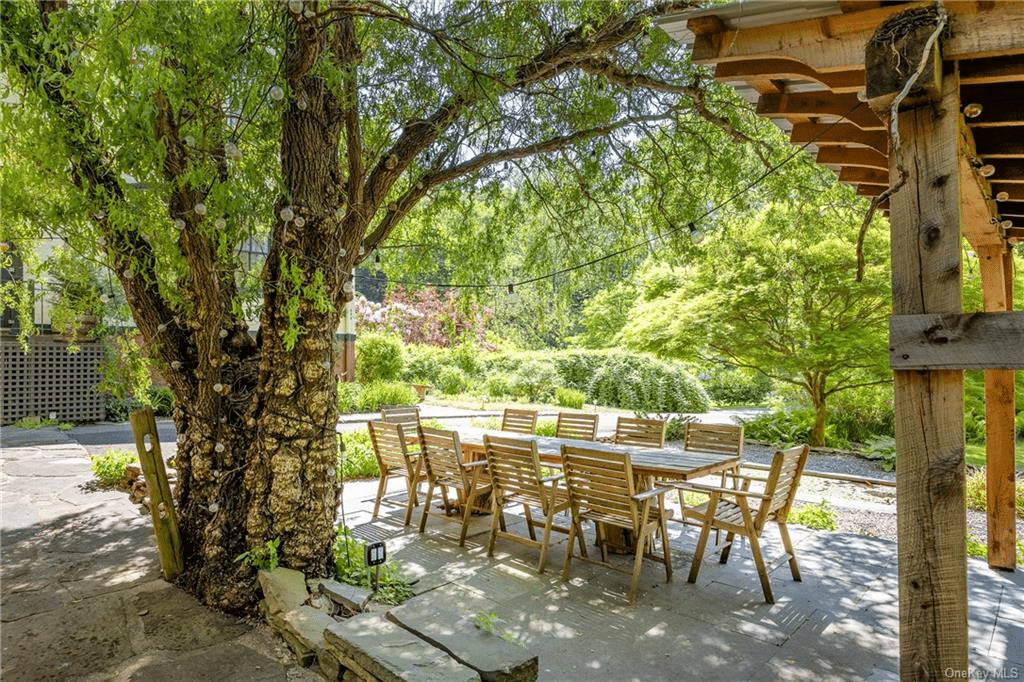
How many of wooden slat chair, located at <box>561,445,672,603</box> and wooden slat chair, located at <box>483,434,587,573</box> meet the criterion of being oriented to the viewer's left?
0

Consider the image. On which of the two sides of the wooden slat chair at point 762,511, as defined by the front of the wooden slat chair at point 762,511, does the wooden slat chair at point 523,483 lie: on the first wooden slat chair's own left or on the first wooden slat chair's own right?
on the first wooden slat chair's own left

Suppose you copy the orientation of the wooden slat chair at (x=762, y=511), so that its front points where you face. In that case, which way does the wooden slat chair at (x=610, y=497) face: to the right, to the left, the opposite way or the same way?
to the right

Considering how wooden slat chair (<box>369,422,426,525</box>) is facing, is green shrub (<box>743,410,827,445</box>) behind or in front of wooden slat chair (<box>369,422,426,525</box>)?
in front

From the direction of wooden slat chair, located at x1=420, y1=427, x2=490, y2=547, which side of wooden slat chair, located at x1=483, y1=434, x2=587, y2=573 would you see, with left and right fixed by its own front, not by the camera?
left

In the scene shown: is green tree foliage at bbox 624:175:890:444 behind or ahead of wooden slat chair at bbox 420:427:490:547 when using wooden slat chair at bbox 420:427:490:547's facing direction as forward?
ahead

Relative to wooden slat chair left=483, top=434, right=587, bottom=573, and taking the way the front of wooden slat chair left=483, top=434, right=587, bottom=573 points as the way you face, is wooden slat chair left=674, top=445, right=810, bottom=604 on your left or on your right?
on your right

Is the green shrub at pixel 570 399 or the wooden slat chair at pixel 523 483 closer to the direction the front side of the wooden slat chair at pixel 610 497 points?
the green shrub

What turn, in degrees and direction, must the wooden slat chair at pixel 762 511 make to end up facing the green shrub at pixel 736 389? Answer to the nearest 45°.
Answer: approximately 45° to its right

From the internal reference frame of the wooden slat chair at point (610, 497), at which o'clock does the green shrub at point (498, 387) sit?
The green shrub is roughly at 10 o'clock from the wooden slat chair.

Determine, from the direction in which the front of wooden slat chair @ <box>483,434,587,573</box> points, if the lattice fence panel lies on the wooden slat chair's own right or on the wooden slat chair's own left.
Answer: on the wooden slat chair's own left

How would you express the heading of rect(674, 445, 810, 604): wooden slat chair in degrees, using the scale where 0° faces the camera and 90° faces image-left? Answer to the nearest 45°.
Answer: approximately 135°

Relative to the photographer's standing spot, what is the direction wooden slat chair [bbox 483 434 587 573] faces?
facing away from the viewer and to the right of the viewer
